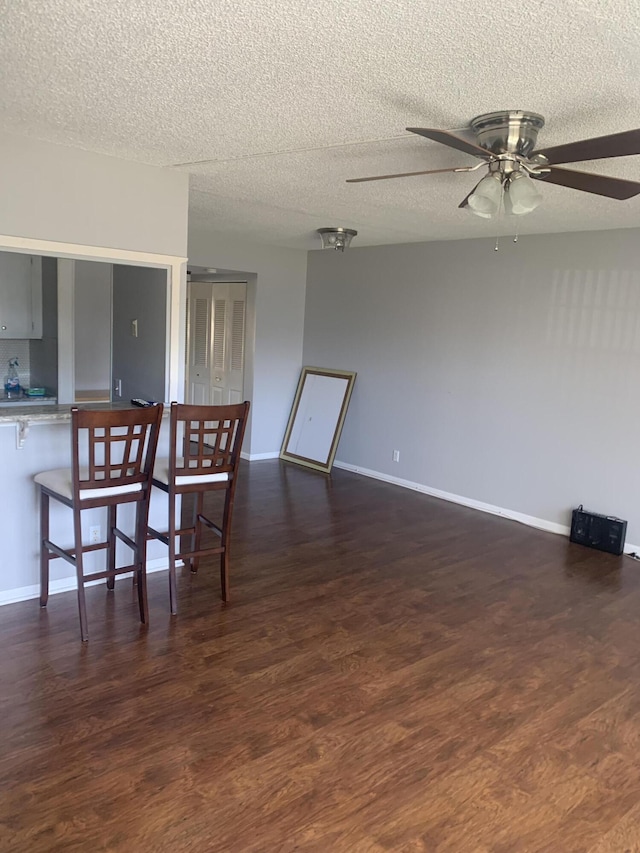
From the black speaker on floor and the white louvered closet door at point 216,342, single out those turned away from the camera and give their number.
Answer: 0

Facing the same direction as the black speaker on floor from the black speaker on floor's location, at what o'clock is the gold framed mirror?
The gold framed mirror is roughly at 2 o'clock from the black speaker on floor.

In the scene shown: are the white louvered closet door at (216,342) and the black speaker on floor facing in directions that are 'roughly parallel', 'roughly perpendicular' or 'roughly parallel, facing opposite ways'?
roughly perpendicular

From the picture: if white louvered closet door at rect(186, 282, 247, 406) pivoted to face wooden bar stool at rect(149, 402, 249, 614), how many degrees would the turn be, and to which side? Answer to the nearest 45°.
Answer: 0° — it already faces it

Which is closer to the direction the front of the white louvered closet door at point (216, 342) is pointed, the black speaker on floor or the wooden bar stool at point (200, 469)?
the wooden bar stool

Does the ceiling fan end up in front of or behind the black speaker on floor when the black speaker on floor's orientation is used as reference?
in front

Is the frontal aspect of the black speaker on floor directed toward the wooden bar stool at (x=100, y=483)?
yes

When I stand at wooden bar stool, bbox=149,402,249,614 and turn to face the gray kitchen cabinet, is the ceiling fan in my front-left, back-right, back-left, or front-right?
back-right

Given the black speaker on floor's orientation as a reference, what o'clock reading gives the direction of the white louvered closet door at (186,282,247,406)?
The white louvered closet door is roughly at 2 o'clock from the black speaker on floor.

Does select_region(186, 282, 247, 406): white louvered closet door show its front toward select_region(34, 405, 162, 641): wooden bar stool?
yes

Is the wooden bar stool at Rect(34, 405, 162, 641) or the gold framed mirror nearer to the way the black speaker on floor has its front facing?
the wooden bar stool

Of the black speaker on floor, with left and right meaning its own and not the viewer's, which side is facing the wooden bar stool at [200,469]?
front

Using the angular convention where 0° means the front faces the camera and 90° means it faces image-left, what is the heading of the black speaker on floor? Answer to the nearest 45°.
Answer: approximately 45°
